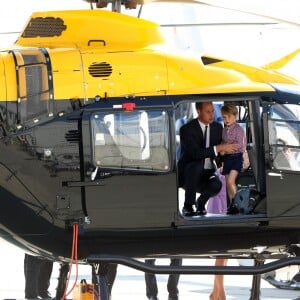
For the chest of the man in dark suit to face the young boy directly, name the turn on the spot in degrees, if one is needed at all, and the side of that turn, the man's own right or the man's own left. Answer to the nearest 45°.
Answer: approximately 90° to the man's own left

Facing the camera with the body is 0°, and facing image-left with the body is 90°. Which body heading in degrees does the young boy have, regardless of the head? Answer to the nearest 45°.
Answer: approximately 45°
